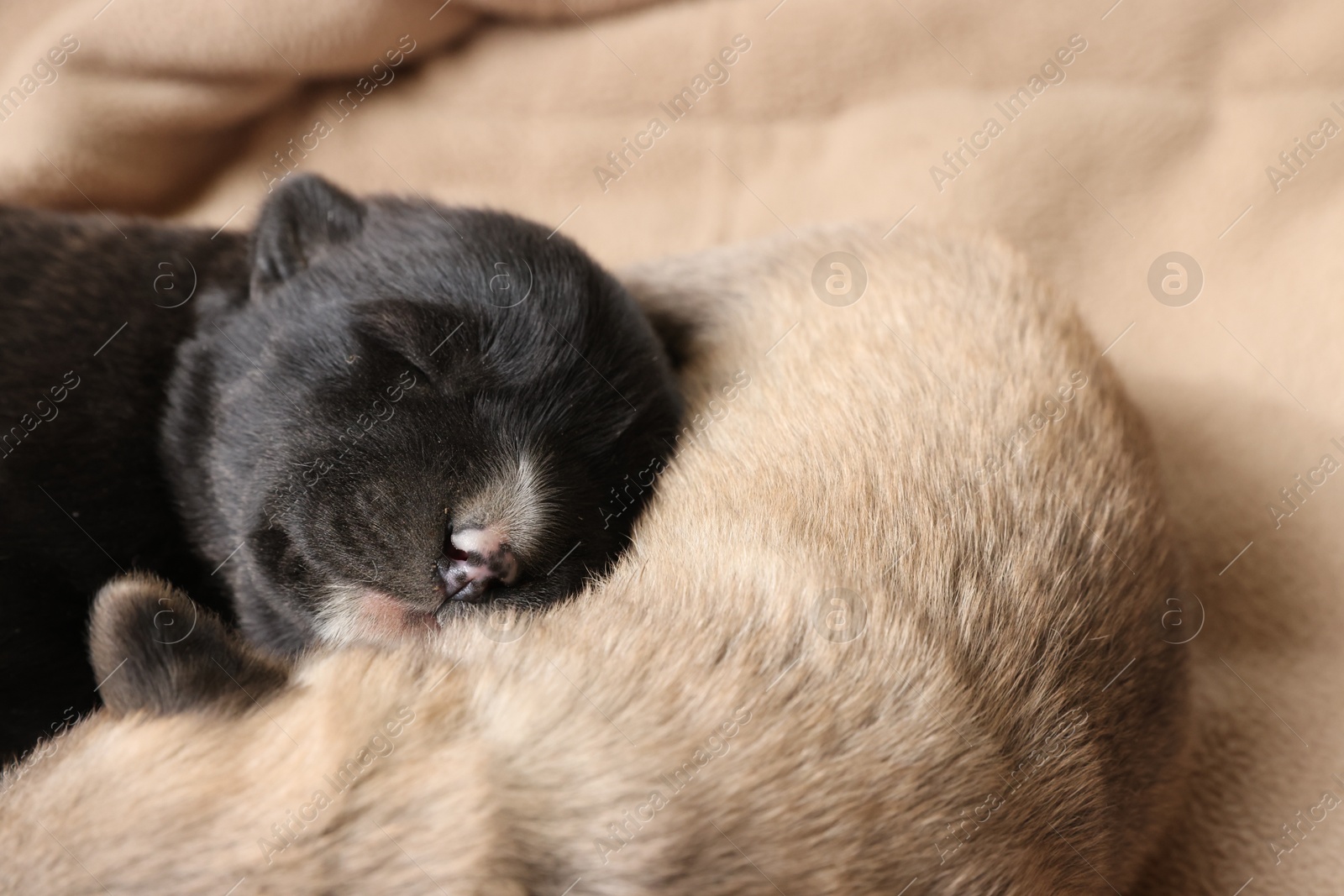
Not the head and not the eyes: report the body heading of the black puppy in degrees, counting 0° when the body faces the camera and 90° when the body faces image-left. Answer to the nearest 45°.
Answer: approximately 315°

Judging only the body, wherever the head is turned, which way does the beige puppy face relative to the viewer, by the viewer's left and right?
facing to the left of the viewer
